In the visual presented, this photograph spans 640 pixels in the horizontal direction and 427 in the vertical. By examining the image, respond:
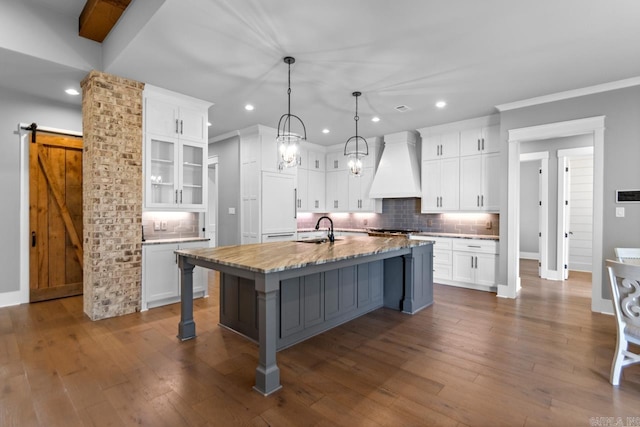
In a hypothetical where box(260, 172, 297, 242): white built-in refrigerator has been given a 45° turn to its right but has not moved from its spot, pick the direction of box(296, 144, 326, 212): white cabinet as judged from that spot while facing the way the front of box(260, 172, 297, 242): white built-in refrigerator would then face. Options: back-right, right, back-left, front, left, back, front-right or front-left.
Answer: back-left

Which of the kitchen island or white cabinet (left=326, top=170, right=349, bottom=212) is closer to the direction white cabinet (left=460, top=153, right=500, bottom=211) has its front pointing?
the kitchen island

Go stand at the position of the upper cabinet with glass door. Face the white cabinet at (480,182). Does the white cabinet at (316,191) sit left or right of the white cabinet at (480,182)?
left

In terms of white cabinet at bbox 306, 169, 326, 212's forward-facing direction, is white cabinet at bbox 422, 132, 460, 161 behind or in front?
in front

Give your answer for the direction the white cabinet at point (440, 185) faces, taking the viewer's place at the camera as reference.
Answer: facing the viewer and to the left of the viewer

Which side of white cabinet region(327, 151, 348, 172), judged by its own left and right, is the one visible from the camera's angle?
front

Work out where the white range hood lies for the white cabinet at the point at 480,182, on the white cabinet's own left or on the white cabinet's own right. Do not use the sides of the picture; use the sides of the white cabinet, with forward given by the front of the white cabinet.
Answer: on the white cabinet's own right

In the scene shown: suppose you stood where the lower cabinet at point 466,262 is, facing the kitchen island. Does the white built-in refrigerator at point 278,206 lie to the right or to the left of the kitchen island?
right

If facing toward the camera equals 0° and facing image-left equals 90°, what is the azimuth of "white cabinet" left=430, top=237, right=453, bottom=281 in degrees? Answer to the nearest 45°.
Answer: approximately 45°
